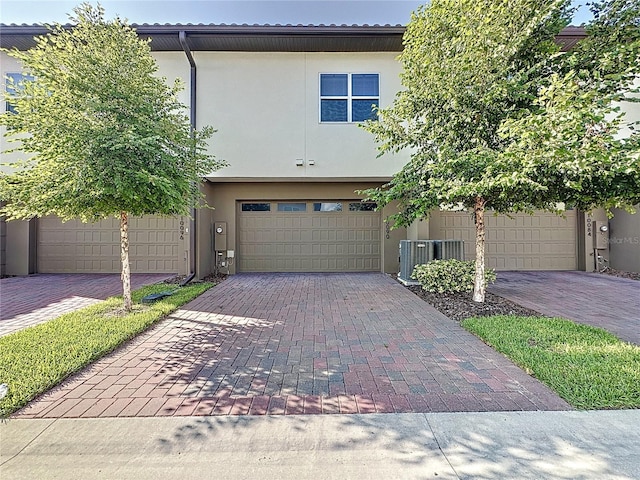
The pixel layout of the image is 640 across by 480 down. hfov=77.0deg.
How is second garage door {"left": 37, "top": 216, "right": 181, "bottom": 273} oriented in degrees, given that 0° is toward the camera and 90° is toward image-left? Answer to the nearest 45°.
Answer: approximately 0°

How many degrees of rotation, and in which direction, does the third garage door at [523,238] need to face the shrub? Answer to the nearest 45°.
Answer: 0° — it already faces it

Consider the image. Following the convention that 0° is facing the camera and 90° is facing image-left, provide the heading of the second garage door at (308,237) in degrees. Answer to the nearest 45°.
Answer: approximately 0°

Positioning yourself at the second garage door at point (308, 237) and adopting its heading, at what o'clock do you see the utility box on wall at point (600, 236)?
The utility box on wall is roughly at 9 o'clock from the second garage door.

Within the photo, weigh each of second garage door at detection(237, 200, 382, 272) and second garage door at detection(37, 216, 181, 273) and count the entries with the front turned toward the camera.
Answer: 2

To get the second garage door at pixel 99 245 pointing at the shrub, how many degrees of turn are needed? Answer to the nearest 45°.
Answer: approximately 45° to its left

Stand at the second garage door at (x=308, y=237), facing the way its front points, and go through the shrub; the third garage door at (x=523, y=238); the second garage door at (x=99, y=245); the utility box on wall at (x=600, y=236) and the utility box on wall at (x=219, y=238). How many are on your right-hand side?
2

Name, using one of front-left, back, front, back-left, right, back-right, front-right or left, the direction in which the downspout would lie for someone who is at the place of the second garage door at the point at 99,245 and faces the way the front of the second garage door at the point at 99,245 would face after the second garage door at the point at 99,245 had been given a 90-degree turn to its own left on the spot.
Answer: front-right

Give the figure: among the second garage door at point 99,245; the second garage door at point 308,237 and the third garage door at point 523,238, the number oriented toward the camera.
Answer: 3

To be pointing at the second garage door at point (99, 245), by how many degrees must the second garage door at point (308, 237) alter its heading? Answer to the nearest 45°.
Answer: approximately 90° to its right

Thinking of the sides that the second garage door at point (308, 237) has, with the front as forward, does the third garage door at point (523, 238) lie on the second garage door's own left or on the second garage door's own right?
on the second garage door's own left

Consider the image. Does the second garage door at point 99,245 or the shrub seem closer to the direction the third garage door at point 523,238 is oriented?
the shrub

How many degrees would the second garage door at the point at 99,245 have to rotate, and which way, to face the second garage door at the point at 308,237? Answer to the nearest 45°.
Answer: approximately 45° to its left

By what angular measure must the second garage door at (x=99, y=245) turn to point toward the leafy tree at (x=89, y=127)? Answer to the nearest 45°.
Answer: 0° — it already faces it
